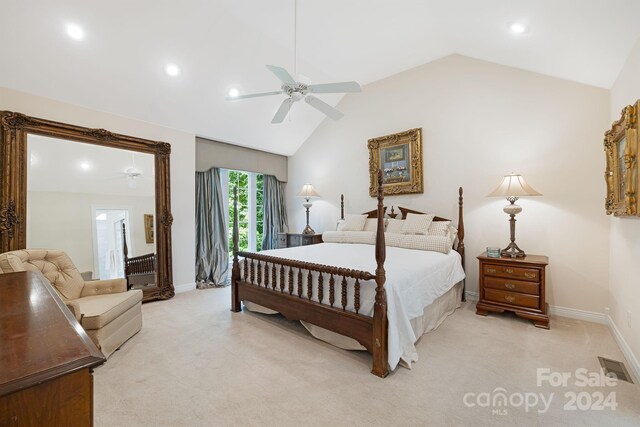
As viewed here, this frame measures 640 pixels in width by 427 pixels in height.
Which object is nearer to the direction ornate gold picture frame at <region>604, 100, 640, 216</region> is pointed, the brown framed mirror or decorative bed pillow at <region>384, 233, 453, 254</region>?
the decorative bed pillow

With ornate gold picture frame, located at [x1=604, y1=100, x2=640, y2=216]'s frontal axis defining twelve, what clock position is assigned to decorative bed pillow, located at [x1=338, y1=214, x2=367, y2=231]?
The decorative bed pillow is roughly at 12 o'clock from the ornate gold picture frame.

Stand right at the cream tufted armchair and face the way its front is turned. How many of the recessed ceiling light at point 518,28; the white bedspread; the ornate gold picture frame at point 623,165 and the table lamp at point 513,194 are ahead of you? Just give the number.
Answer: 4

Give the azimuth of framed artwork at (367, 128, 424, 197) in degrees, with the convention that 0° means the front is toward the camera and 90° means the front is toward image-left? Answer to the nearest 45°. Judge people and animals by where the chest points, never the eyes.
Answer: approximately 45°

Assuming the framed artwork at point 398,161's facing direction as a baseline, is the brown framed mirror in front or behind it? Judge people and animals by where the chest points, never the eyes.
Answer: in front

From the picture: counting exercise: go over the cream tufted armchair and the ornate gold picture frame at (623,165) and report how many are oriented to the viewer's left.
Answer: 1

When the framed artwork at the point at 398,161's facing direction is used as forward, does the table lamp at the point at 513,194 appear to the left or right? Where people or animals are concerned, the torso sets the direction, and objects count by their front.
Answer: on its left

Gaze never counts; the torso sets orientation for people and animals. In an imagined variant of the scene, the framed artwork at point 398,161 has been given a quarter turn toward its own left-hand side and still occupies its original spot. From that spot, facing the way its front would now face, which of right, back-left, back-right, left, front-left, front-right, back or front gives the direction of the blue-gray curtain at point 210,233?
back-right

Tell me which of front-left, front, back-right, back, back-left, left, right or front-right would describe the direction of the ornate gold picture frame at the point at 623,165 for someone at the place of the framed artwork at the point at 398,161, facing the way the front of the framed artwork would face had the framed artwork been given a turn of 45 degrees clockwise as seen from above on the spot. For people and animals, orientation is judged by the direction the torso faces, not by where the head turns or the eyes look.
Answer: back-left

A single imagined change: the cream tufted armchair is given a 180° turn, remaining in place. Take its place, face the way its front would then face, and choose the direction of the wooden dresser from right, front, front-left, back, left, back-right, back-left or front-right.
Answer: back-left

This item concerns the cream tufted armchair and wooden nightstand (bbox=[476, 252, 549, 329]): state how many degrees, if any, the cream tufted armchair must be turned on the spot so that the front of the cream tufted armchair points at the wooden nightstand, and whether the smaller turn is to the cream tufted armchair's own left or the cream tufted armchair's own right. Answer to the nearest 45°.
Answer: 0° — it already faces it

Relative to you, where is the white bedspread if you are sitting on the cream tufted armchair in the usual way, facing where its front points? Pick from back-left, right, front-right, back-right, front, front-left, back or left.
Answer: front

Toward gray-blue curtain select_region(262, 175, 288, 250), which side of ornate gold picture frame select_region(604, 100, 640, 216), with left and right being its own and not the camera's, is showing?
front

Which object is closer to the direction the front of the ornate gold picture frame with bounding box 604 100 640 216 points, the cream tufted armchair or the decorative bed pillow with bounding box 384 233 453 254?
the decorative bed pillow

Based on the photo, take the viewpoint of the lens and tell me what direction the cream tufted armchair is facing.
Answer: facing the viewer and to the right of the viewer

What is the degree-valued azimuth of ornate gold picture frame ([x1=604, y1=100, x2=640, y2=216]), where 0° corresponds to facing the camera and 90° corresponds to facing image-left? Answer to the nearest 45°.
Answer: approximately 90°
